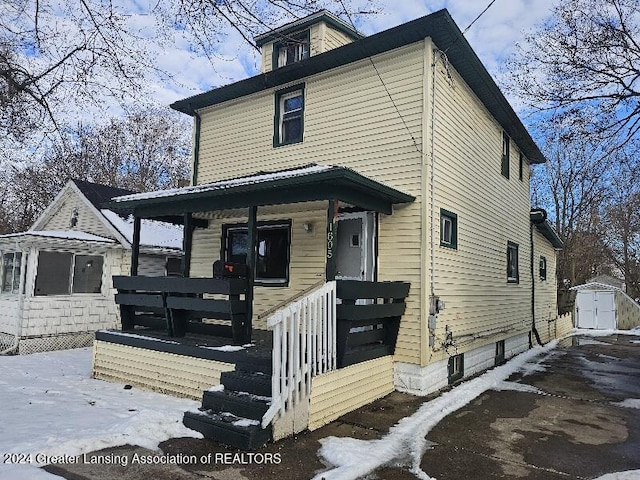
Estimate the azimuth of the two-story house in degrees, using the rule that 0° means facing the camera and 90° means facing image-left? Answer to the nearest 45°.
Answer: approximately 45°

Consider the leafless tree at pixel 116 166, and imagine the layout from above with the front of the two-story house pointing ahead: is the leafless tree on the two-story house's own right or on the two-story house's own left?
on the two-story house's own right

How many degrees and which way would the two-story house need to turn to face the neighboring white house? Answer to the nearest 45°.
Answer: approximately 90° to its right

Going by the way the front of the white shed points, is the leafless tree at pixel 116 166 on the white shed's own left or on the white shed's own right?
on the white shed's own right

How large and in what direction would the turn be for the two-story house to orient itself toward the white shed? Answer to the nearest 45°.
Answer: approximately 180°
